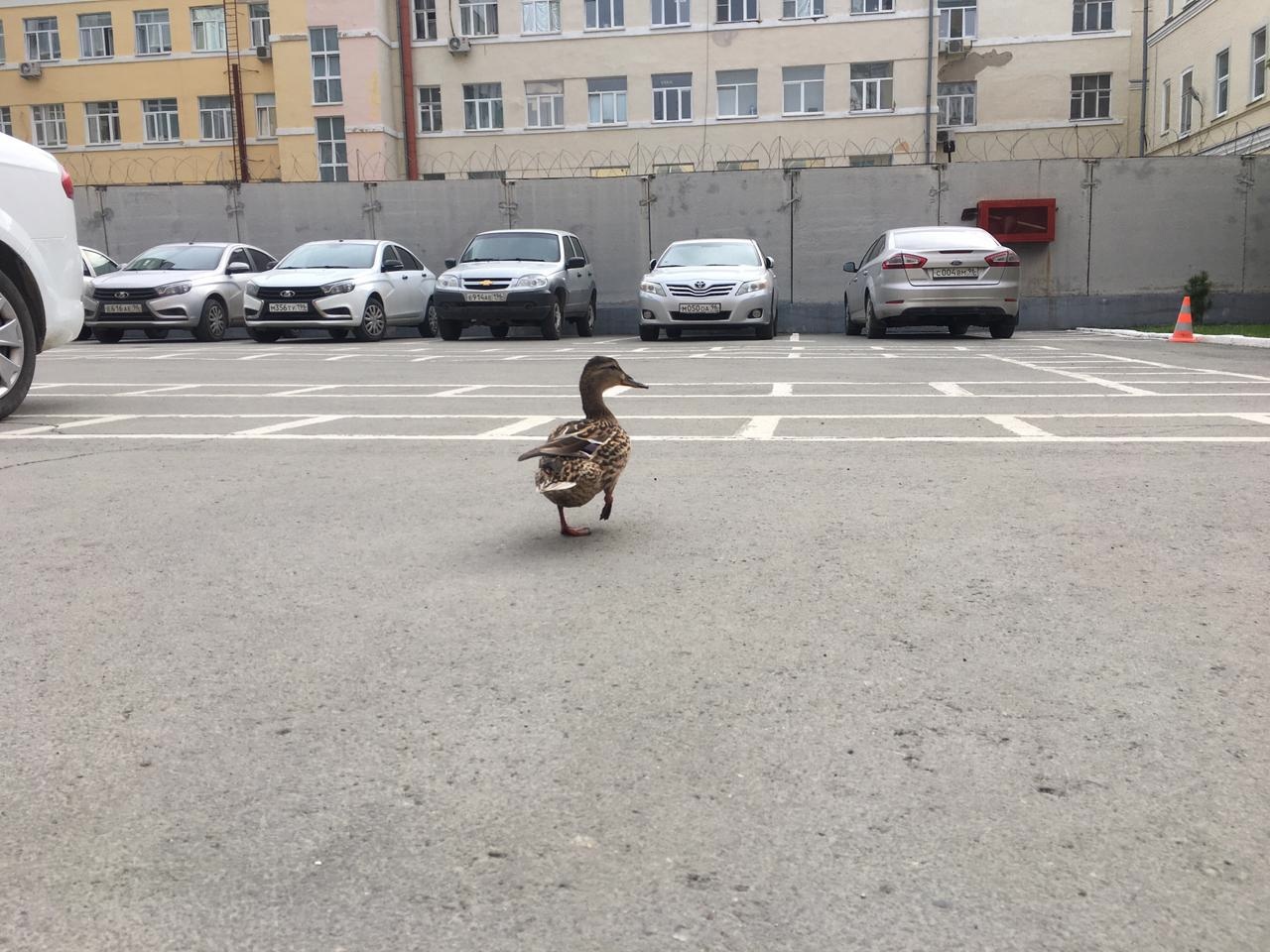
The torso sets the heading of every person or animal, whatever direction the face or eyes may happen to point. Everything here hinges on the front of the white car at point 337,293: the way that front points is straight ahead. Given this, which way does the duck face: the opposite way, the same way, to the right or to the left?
the opposite way

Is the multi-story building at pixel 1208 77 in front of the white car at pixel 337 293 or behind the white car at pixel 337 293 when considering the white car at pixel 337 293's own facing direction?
behind

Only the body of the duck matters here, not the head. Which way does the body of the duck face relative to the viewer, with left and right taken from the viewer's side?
facing away from the viewer and to the right of the viewer

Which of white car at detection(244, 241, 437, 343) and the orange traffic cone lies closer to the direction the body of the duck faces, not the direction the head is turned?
the orange traffic cone

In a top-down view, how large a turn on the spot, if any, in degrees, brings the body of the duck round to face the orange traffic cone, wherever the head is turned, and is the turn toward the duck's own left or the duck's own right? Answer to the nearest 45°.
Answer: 0° — it already faces it

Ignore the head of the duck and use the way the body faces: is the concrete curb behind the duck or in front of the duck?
in front

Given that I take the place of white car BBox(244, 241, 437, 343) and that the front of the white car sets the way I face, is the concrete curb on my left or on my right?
on my left

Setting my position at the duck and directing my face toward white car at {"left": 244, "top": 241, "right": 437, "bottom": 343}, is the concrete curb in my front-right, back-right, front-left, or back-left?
front-right

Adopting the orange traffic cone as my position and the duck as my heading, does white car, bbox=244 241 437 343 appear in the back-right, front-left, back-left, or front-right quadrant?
front-right

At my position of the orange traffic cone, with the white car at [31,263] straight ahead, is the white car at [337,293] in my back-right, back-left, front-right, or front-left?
front-right

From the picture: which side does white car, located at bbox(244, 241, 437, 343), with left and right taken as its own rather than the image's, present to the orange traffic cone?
left

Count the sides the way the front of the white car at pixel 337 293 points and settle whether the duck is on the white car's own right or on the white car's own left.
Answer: on the white car's own left

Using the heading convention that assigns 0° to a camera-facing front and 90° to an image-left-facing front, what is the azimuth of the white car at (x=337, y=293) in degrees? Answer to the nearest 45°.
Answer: approximately 45°

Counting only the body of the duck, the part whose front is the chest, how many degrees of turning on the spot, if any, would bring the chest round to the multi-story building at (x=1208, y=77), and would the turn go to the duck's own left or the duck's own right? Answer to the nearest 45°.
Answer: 0° — it already faces it
